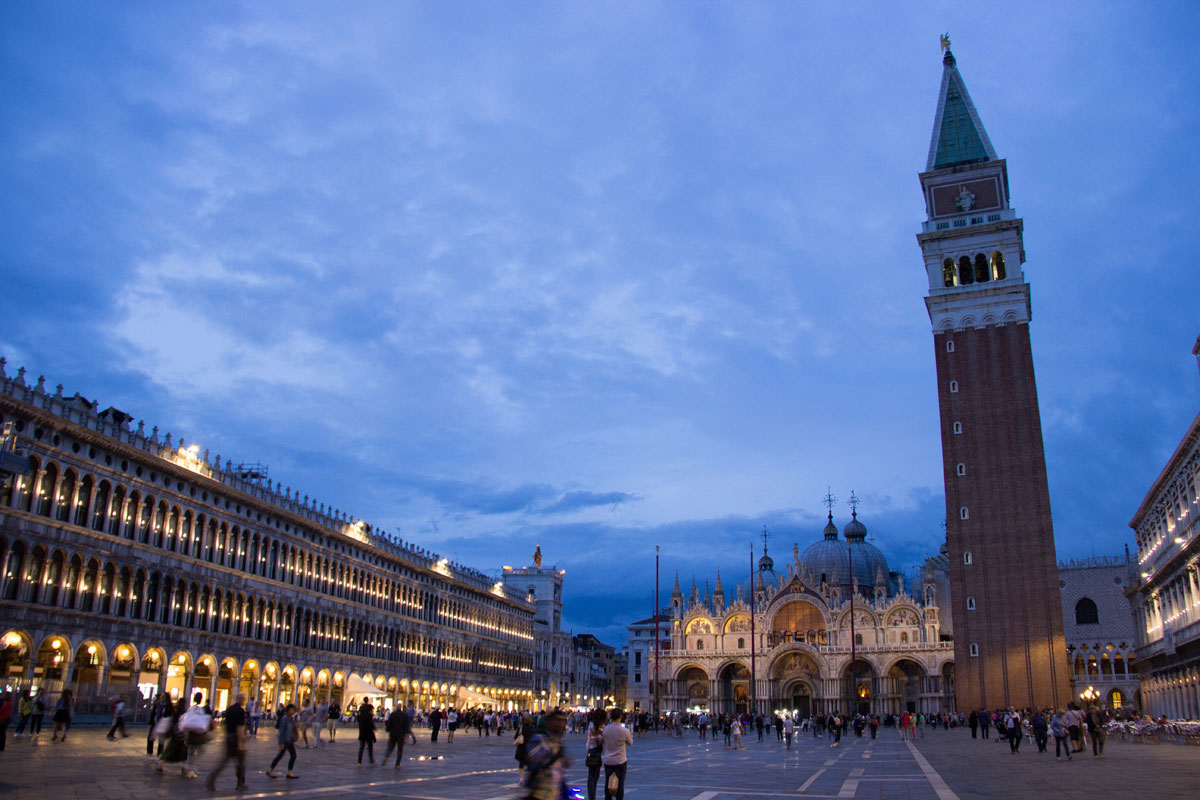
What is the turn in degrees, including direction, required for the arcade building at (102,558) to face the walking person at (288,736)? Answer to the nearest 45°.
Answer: approximately 45° to its right

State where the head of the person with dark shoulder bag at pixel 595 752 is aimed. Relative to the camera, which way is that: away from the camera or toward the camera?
away from the camera

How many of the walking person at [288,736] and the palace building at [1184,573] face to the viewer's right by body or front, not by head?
1

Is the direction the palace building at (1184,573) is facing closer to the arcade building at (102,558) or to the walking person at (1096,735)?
the arcade building

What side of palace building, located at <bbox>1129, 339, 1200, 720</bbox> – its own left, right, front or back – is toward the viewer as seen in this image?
left

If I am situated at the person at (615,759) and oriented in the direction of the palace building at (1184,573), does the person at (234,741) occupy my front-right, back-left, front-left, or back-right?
back-left

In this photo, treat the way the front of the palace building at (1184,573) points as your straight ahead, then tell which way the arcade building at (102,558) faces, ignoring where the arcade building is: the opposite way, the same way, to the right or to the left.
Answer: the opposite way
